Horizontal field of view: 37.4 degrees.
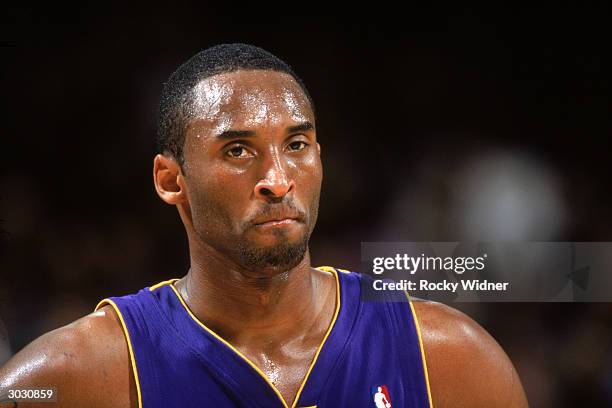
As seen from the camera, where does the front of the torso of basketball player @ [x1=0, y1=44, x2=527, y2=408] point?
toward the camera
